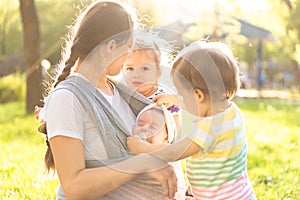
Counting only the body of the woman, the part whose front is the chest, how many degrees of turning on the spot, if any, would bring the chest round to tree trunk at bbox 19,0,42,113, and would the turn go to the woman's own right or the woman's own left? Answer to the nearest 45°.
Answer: approximately 135° to the woman's own left

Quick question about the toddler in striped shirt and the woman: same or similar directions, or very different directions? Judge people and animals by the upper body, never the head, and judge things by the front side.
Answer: very different directions

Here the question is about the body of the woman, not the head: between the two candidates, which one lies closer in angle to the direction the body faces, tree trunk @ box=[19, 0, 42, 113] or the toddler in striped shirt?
the toddler in striped shirt
